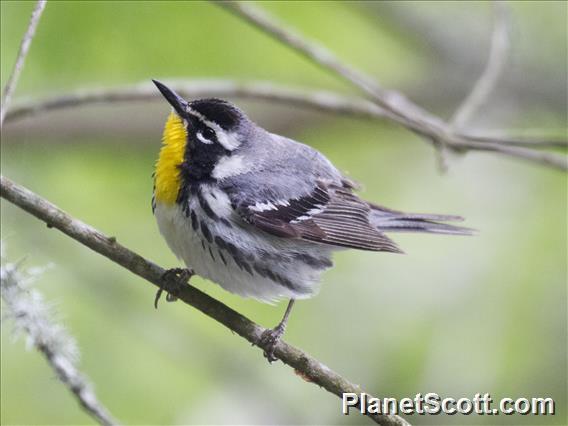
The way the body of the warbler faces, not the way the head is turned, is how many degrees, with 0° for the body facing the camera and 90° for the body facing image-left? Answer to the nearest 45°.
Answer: approximately 90°
